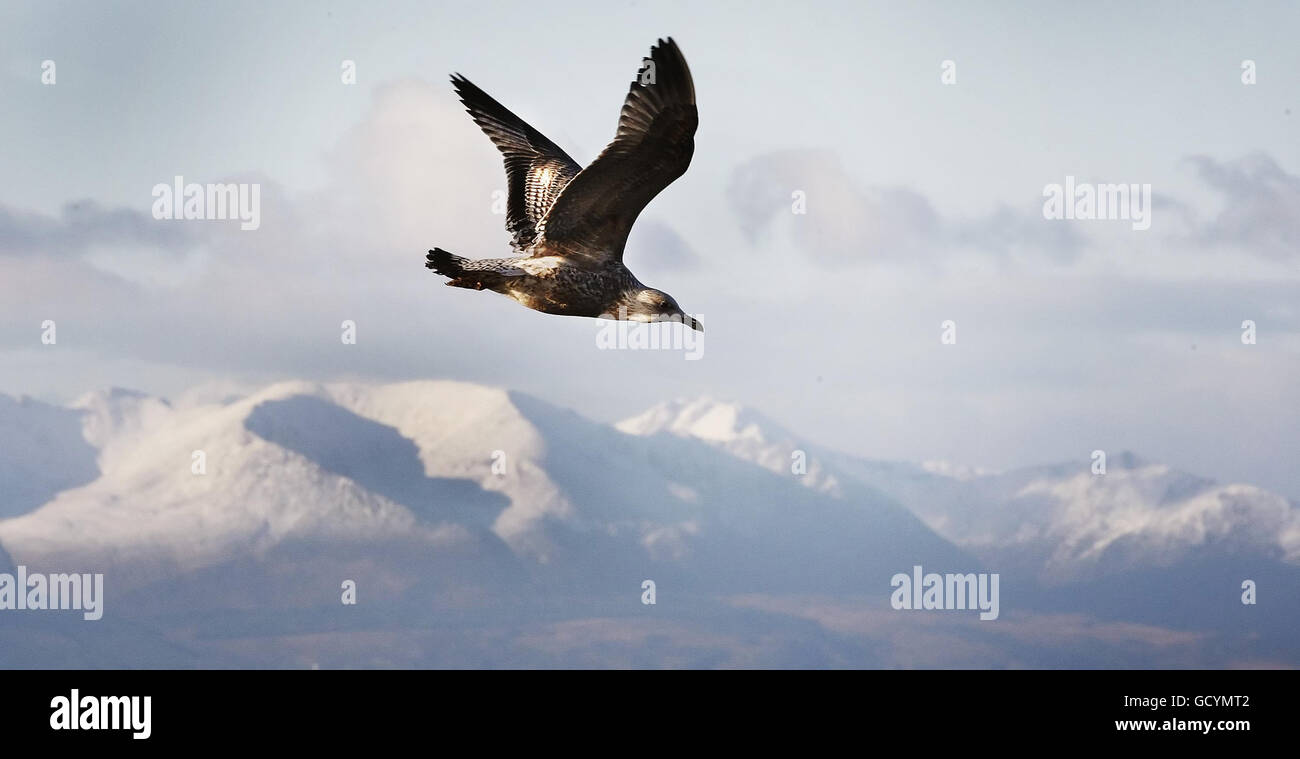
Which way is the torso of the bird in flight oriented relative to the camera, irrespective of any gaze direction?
to the viewer's right
